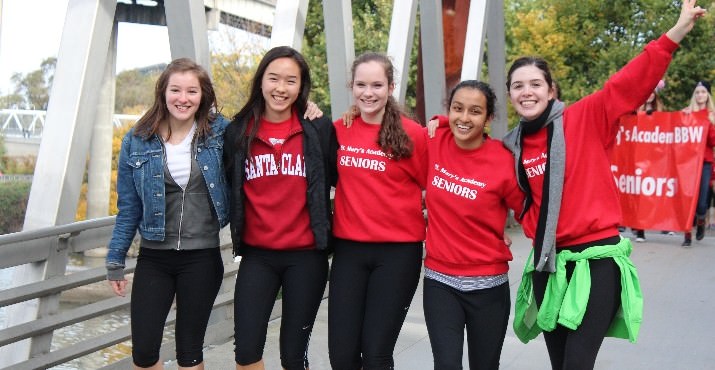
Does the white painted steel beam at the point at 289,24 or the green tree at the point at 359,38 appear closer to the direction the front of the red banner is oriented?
the white painted steel beam

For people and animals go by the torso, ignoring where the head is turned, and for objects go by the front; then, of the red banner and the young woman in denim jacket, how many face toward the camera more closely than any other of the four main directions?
2

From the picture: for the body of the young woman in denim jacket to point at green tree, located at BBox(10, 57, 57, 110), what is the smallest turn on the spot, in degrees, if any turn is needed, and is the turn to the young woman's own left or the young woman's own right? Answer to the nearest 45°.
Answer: approximately 180°

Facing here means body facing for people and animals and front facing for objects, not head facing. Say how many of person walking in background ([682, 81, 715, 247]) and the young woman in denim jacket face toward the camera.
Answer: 2

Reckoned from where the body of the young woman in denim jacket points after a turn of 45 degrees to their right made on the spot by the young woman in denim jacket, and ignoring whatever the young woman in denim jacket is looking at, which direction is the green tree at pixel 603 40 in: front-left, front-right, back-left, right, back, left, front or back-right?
back
